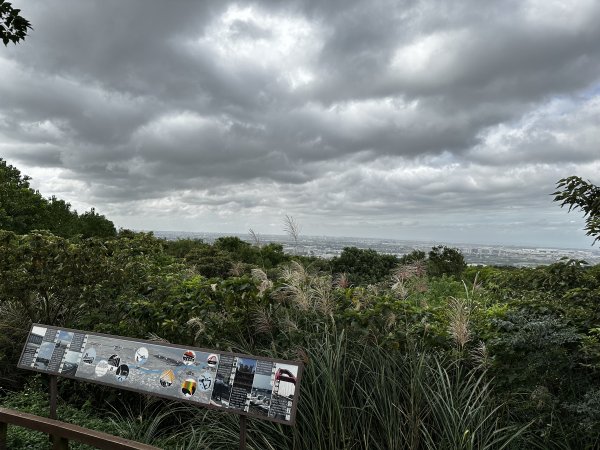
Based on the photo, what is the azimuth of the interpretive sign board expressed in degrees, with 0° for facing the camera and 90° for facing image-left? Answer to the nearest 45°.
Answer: approximately 45°

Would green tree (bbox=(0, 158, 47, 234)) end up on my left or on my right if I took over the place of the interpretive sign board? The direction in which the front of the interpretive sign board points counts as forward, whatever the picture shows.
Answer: on my right

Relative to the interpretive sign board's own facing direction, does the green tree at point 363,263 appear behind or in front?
behind

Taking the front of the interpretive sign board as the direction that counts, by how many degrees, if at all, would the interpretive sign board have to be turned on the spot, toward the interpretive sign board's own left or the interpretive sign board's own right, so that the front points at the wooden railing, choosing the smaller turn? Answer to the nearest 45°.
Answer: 0° — it already faces it

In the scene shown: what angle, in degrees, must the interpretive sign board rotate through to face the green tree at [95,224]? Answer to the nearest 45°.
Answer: approximately 135° to its right

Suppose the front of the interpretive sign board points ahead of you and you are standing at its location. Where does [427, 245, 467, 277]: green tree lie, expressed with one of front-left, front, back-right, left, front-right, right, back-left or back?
back
